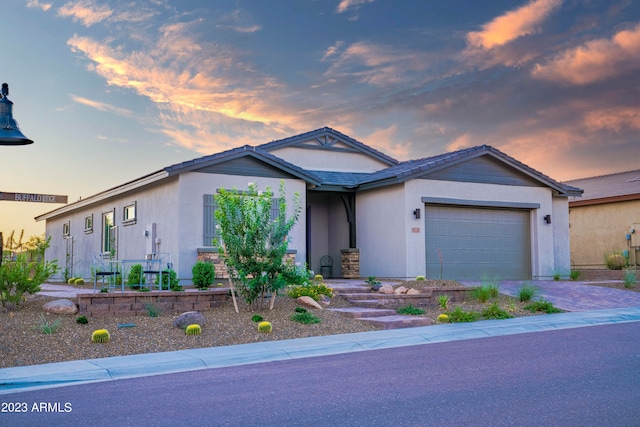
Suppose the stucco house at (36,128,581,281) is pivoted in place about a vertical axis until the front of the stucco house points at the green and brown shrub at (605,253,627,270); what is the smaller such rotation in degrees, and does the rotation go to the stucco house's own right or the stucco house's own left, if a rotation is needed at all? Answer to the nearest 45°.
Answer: approximately 90° to the stucco house's own left

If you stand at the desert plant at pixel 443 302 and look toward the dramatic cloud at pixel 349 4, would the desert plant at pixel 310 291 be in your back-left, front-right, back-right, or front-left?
front-left

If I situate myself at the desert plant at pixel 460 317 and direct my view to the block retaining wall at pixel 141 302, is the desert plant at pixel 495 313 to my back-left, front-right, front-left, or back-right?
back-right

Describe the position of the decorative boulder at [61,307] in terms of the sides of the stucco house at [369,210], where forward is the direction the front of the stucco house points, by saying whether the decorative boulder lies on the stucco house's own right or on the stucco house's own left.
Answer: on the stucco house's own right

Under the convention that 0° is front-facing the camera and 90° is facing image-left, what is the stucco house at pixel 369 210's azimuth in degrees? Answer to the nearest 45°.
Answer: approximately 315°

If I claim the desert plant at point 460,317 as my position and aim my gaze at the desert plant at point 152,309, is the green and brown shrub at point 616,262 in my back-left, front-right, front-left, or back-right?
back-right

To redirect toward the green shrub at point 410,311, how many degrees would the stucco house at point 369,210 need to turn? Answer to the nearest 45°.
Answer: approximately 45° to its right

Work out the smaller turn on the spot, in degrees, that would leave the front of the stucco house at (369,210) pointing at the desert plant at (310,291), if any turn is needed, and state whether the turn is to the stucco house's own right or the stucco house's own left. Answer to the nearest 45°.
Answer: approximately 45° to the stucco house's own right

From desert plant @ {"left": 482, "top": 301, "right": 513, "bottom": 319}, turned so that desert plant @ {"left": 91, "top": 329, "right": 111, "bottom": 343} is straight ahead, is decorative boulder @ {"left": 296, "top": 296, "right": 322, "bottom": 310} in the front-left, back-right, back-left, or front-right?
front-right

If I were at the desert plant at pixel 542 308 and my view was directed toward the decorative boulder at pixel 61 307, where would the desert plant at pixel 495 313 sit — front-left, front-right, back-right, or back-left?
front-left

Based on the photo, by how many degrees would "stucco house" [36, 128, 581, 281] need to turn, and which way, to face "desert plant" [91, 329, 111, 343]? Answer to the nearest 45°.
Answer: approximately 90° to its right

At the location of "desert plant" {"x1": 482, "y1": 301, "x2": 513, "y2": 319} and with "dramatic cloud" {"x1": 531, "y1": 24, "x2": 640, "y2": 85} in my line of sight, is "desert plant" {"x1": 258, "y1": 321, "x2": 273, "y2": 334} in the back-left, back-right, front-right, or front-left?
back-left
